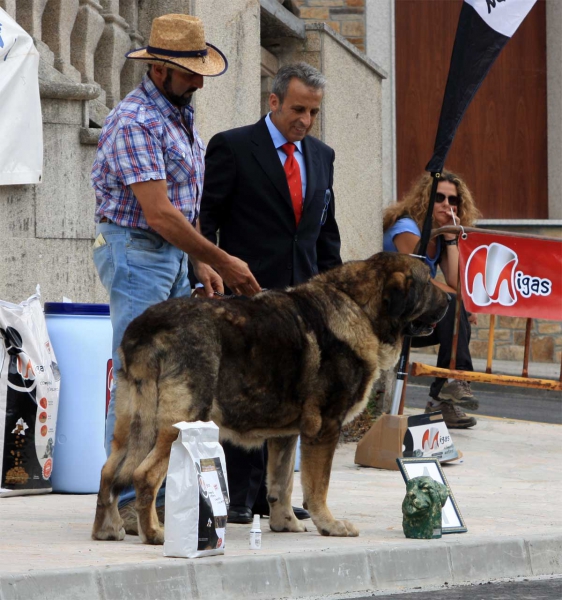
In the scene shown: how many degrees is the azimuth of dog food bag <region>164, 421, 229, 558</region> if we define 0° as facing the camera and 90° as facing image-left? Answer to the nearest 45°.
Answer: approximately 315°

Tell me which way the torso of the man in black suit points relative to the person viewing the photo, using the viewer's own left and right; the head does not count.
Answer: facing the viewer and to the right of the viewer

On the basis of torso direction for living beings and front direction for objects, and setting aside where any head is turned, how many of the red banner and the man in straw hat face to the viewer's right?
1

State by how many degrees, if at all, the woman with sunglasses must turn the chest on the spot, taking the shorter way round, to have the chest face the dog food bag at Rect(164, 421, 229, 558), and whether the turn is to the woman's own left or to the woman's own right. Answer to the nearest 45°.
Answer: approximately 45° to the woman's own right

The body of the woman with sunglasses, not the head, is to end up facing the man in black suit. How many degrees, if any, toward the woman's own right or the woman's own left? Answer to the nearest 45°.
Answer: approximately 45° to the woman's own right

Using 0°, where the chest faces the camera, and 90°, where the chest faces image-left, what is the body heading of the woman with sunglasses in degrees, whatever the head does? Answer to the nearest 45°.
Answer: approximately 315°

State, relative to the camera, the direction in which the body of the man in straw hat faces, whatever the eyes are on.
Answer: to the viewer's right

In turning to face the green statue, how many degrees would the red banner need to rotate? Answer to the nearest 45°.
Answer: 0° — it already faces it

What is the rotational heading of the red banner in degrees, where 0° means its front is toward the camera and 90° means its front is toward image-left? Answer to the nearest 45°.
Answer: approximately 0°

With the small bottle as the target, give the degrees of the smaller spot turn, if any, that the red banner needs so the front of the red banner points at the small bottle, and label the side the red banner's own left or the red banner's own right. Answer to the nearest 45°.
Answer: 0° — it already faces it
